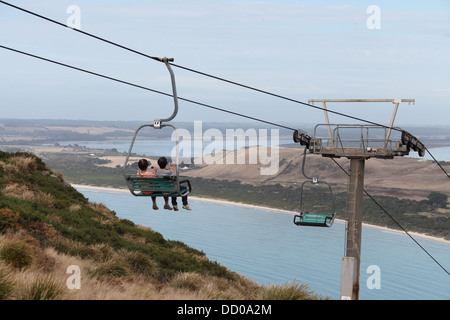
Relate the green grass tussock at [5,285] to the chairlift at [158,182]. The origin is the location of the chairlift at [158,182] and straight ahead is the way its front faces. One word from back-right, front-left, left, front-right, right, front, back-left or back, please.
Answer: back

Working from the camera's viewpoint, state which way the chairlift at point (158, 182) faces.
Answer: facing away from the viewer and to the right of the viewer

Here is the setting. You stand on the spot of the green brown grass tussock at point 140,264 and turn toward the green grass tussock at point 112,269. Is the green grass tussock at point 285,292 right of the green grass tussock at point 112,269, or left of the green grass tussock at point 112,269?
left

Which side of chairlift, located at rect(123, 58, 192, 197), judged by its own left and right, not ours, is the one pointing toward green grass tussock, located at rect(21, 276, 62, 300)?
back

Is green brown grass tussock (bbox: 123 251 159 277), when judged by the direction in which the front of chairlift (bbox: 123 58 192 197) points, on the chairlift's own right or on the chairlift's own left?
on the chairlift's own left

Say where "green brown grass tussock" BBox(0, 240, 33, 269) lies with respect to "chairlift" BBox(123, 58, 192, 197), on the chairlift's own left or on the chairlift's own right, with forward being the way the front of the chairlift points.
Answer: on the chairlift's own left
